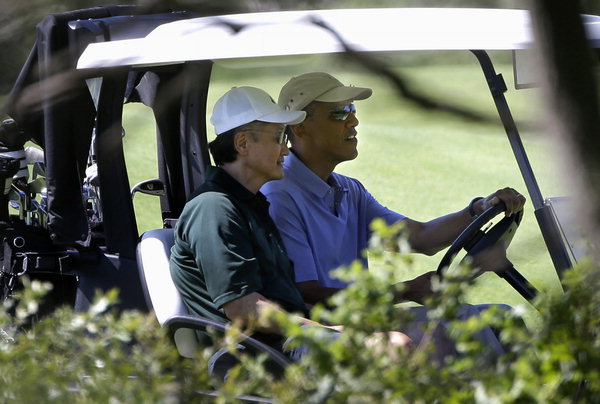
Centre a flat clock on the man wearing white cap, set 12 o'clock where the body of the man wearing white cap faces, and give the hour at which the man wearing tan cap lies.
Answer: The man wearing tan cap is roughly at 10 o'clock from the man wearing white cap.

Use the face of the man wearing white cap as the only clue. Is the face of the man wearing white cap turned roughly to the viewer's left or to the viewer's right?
to the viewer's right

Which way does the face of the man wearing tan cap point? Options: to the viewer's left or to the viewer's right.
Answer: to the viewer's right

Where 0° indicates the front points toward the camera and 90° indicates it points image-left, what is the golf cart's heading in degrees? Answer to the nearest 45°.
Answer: approximately 270°

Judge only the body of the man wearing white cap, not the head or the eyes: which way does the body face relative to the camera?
to the viewer's right
